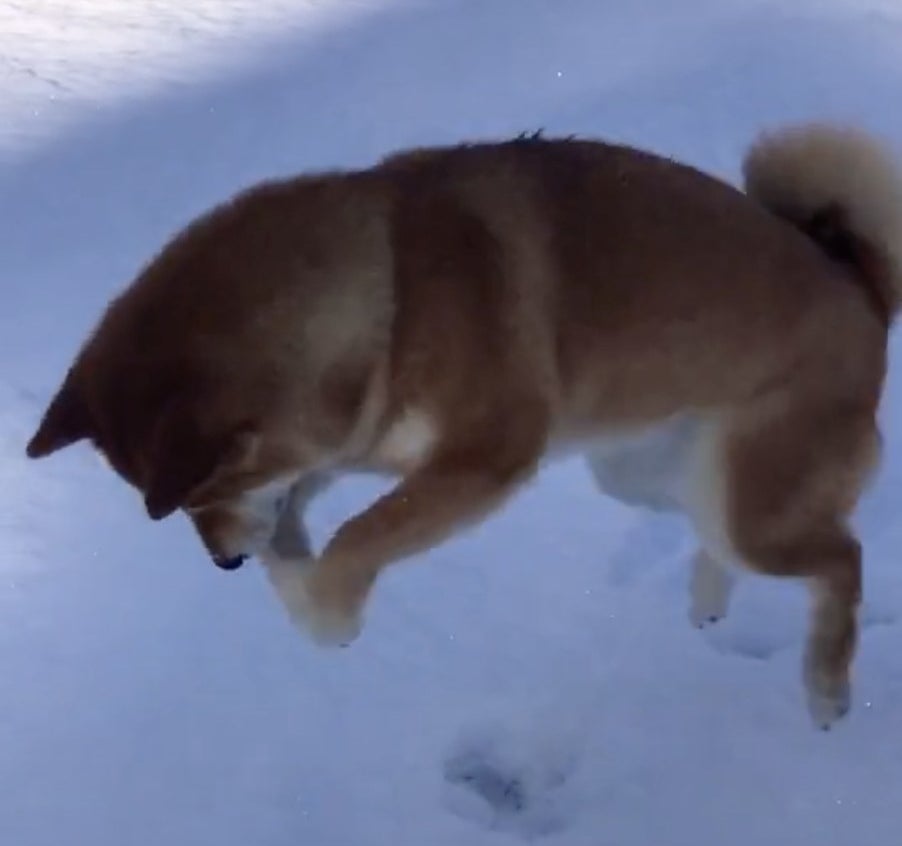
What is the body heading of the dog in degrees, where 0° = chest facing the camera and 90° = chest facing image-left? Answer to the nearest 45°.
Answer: approximately 90°
